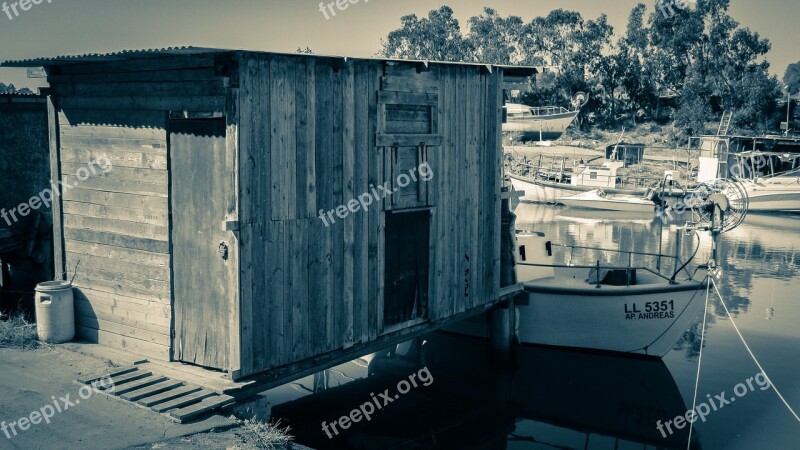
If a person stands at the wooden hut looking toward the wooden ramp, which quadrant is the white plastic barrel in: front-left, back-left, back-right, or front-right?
front-right

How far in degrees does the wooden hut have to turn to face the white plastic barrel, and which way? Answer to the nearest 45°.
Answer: approximately 45° to its right

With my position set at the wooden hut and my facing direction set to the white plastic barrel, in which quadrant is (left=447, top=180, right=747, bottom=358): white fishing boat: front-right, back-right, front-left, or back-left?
back-right

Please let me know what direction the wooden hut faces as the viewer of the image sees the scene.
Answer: facing the viewer and to the left of the viewer

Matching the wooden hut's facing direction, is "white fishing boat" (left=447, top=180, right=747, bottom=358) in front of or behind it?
behind

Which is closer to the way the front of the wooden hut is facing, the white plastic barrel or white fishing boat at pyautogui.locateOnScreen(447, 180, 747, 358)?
the white plastic barrel
